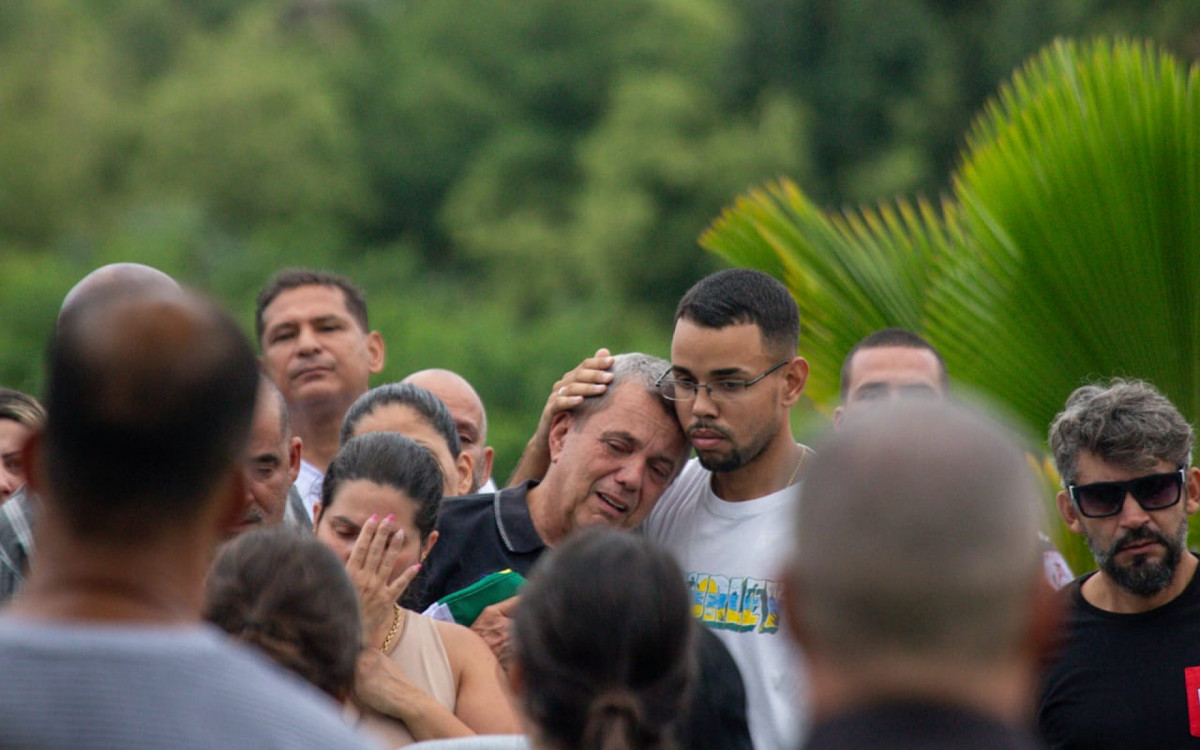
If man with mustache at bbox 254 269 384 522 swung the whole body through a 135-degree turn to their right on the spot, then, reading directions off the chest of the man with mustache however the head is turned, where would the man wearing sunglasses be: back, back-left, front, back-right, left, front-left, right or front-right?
back-right

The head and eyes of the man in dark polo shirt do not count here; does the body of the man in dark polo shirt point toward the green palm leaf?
no

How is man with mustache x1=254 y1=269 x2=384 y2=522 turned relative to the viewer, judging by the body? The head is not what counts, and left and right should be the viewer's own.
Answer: facing the viewer and to the left of the viewer

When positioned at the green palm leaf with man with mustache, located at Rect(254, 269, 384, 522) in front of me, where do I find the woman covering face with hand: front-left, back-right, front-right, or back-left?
front-left

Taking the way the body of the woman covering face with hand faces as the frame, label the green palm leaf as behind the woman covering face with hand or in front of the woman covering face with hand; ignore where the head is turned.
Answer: behind

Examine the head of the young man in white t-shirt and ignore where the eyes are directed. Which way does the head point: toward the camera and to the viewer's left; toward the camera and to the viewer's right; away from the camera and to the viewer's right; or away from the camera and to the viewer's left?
toward the camera and to the viewer's left

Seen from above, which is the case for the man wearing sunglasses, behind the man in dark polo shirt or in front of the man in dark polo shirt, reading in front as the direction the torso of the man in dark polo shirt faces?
in front

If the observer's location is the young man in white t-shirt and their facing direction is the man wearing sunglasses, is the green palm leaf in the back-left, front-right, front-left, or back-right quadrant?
front-left

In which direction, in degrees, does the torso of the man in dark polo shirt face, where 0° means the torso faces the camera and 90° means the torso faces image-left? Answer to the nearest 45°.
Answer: approximately 315°

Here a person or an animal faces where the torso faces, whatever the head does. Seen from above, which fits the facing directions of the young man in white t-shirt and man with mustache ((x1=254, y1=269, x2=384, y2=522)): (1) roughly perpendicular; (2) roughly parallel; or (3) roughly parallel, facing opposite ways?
roughly parallel

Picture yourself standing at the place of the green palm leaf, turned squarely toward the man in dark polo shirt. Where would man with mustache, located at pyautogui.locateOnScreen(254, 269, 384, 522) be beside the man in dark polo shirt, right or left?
right

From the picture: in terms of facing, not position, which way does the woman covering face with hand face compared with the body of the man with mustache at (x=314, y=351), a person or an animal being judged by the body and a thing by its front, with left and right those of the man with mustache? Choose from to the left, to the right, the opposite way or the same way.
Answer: the same way

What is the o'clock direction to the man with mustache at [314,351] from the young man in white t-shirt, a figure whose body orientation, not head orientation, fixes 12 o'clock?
The man with mustache is roughly at 3 o'clock from the young man in white t-shirt.

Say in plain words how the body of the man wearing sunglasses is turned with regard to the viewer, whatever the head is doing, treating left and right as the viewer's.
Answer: facing the viewer

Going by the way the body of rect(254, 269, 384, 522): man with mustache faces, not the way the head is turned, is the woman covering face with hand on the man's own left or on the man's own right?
on the man's own left

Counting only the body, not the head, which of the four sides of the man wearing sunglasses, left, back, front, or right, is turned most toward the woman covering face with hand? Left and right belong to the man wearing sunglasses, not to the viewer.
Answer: right

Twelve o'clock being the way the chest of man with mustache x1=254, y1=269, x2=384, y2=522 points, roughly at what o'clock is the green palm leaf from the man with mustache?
The green palm leaf is roughly at 8 o'clock from the man with mustache.

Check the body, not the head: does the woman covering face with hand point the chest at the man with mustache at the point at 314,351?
no

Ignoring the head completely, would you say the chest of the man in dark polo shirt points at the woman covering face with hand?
no
